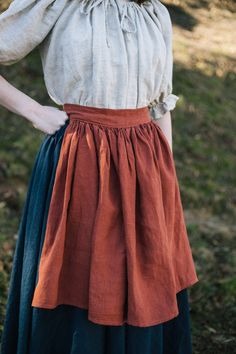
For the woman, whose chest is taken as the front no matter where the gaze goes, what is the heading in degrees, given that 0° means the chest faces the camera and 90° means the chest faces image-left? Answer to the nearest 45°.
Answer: approximately 315°
